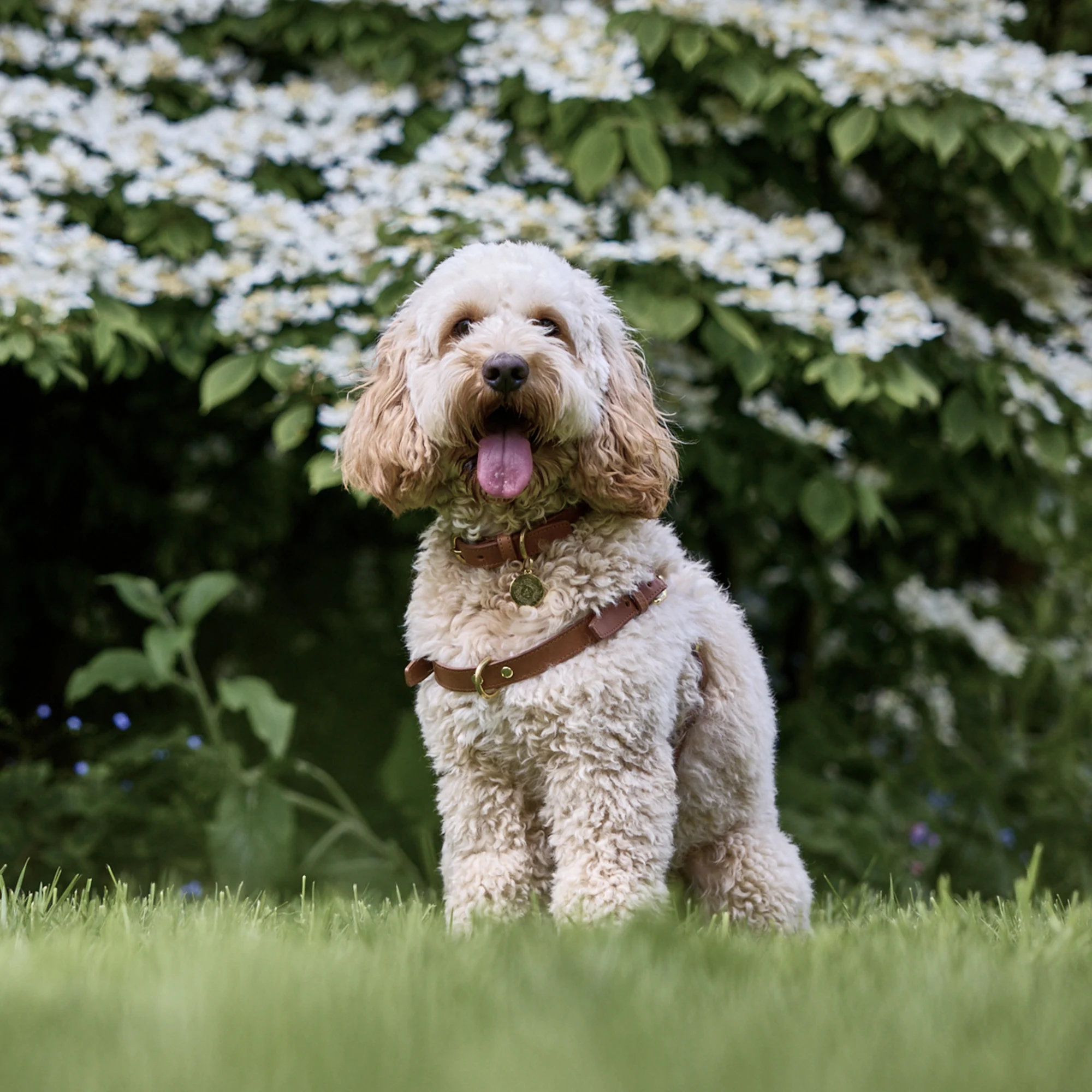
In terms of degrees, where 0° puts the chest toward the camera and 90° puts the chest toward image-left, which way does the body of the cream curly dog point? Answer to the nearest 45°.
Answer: approximately 45°

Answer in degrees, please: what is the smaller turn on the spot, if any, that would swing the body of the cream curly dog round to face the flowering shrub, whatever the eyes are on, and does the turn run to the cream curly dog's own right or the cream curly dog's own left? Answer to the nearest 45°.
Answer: approximately 135° to the cream curly dog's own right

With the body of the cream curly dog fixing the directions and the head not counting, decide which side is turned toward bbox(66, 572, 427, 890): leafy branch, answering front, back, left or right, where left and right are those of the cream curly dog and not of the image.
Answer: right
